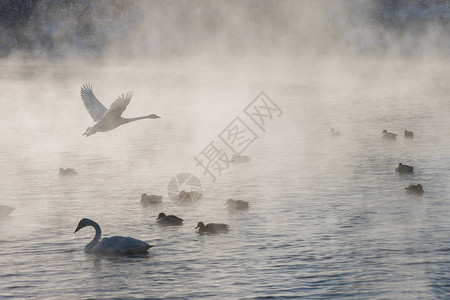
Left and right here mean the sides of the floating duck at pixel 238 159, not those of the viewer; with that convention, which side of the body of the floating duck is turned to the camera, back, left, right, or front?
left

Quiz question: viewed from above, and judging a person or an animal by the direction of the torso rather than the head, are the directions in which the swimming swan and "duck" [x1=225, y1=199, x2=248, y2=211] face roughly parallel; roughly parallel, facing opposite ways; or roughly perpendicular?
roughly parallel

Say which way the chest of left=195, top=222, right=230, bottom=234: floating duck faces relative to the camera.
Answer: to the viewer's left

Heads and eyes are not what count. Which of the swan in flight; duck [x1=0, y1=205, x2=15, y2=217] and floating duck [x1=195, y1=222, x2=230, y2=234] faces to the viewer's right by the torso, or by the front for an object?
the swan in flight

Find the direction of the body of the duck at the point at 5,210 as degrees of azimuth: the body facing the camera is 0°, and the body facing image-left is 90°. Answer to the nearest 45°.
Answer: approximately 90°

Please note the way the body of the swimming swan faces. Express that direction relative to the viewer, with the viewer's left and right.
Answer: facing to the left of the viewer

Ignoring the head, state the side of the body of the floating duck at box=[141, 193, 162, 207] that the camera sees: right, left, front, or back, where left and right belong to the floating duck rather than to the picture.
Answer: left

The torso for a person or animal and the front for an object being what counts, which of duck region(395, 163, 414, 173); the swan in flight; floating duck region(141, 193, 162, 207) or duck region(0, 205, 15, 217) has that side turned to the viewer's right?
the swan in flight

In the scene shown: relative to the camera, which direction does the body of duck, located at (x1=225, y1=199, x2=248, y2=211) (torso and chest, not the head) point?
to the viewer's left
